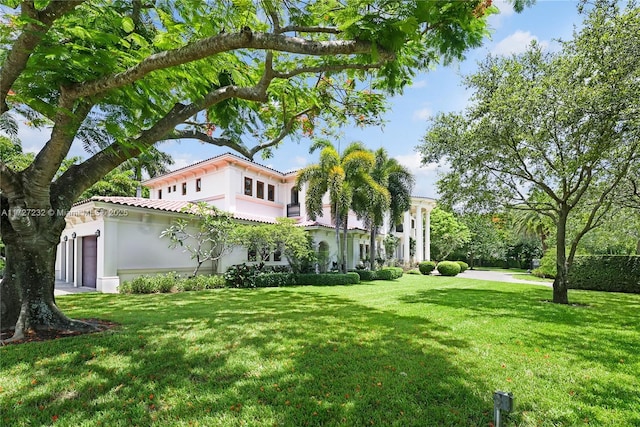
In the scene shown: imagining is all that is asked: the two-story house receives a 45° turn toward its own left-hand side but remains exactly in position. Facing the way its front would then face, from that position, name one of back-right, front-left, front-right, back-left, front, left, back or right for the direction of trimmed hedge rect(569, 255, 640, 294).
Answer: front

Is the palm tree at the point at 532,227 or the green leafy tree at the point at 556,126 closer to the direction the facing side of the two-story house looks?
the green leafy tree

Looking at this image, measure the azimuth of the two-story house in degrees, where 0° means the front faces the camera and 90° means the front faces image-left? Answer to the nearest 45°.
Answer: approximately 315°

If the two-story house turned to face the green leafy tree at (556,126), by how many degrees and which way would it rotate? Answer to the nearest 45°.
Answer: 0° — it already faces it
